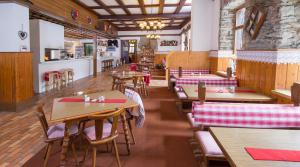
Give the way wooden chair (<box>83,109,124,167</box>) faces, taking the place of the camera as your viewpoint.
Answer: facing away from the viewer and to the left of the viewer

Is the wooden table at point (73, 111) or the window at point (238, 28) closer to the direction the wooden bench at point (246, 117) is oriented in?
the wooden table

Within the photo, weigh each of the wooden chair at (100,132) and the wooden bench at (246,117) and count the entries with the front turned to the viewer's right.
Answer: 0

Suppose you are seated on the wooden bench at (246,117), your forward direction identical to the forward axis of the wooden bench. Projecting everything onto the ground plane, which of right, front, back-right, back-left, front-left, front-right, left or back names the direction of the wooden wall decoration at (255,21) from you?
back

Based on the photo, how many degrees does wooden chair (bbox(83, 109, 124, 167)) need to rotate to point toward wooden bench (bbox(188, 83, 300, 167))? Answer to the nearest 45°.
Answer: approximately 135° to its right

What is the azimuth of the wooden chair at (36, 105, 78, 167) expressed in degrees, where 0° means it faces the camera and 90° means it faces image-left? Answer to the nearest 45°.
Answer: approximately 270°

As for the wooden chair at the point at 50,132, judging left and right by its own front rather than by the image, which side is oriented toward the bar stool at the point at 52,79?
left

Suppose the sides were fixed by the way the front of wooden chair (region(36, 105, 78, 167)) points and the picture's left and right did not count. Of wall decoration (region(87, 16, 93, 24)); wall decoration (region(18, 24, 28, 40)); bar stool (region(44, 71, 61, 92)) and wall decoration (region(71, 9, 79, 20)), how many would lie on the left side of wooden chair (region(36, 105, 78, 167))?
4

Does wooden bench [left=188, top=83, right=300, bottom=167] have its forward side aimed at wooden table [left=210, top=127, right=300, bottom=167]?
yes
